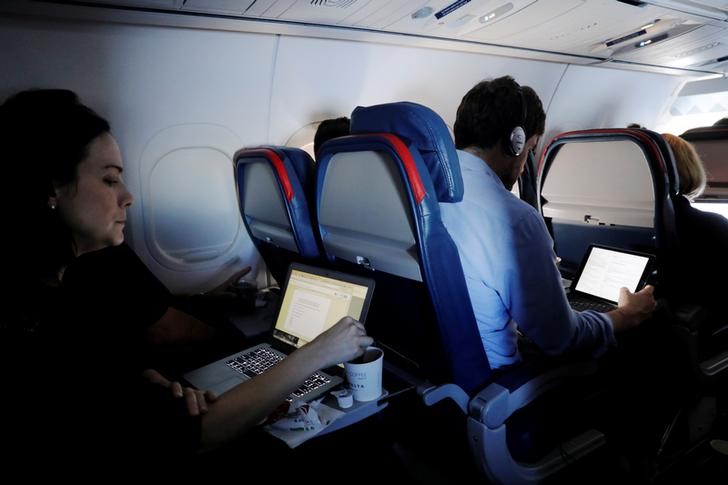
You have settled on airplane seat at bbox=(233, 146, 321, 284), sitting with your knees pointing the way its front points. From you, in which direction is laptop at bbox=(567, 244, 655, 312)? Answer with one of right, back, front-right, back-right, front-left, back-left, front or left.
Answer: front-right

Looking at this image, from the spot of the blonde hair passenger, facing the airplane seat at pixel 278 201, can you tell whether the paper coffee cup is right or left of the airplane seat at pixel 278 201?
left

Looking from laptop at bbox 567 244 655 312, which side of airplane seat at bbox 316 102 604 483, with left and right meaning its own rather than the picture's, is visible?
front

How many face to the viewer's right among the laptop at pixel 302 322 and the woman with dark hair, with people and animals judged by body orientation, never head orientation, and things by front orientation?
1

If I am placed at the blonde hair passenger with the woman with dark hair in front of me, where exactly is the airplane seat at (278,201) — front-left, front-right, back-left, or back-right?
front-right

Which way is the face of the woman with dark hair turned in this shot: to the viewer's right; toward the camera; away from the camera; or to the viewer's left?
to the viewer's right

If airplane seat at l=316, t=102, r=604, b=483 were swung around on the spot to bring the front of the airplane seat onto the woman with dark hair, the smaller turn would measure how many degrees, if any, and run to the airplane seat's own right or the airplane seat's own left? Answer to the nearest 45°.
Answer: approximately 180°

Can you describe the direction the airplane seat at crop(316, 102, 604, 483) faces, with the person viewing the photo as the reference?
facing away from the viewer and to the right of the viewer

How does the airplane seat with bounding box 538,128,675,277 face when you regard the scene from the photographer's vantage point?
facing away from the viewer and to the right of the viewer

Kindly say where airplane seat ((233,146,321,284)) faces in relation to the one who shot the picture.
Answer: facing away from the viewer and to the right of the viewer

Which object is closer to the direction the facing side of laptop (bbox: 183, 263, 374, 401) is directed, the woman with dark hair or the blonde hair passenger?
the woman with dark hair

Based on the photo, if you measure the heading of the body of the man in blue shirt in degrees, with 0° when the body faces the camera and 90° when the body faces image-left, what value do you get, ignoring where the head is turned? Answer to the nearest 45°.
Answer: approximately 225°

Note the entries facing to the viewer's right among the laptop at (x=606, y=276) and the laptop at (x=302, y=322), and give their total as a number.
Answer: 0

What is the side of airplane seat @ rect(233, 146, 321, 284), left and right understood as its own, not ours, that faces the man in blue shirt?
right

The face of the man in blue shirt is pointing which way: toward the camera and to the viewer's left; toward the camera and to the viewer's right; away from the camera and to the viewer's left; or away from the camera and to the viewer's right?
away from the camera and to the viewer's right

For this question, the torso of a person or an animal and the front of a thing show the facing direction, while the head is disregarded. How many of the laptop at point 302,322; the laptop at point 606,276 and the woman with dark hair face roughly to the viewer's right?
1

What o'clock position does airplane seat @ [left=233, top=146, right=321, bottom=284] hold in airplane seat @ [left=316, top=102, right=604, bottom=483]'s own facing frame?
airplane seat @ [left=233, top=146, right=321, bottom=284] is roughly at 9 o'clock from airplane seat @ [left=316, top=102, right=604, bottom=483].

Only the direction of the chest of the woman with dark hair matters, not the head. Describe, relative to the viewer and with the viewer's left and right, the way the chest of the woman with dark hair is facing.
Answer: facing to the right of the viewer
